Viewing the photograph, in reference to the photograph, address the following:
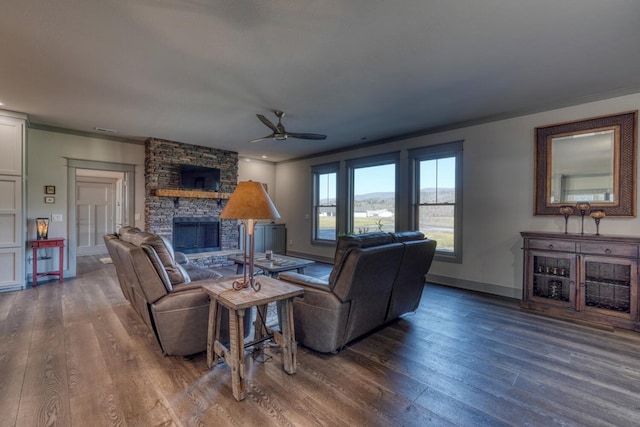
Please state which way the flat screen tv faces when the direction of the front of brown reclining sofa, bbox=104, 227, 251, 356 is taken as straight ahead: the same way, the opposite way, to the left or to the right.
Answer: to the right

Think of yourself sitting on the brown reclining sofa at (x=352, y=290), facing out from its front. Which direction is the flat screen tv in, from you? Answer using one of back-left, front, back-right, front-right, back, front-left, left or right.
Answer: front

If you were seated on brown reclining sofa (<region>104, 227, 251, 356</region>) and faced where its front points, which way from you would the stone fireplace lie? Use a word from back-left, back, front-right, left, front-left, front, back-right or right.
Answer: front-left

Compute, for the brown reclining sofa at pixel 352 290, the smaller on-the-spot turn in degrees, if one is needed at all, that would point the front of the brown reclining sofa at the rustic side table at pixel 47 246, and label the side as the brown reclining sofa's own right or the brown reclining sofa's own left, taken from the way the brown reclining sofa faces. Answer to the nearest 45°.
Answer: approximately 45° to the brown reclining sofa's own left

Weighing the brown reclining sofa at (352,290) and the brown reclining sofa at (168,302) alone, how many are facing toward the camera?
0

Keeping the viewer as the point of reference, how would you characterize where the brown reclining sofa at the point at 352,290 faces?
facing away from the viewer and to the left of the viewer

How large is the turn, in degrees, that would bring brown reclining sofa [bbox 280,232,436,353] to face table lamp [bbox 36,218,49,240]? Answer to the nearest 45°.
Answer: approximately 45° to its left

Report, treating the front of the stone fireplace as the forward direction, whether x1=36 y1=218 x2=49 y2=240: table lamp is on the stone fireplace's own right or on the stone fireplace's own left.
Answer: on the stone fireplace's own right

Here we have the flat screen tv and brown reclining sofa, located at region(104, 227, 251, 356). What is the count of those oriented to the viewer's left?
0

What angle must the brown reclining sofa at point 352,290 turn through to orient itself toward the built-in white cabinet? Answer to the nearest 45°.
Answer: approximately 45° to its left

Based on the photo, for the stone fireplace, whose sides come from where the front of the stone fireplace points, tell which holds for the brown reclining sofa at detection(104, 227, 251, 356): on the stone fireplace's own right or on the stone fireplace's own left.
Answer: on the stone fireplace's own right

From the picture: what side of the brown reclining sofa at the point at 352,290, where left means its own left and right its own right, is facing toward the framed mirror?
right
